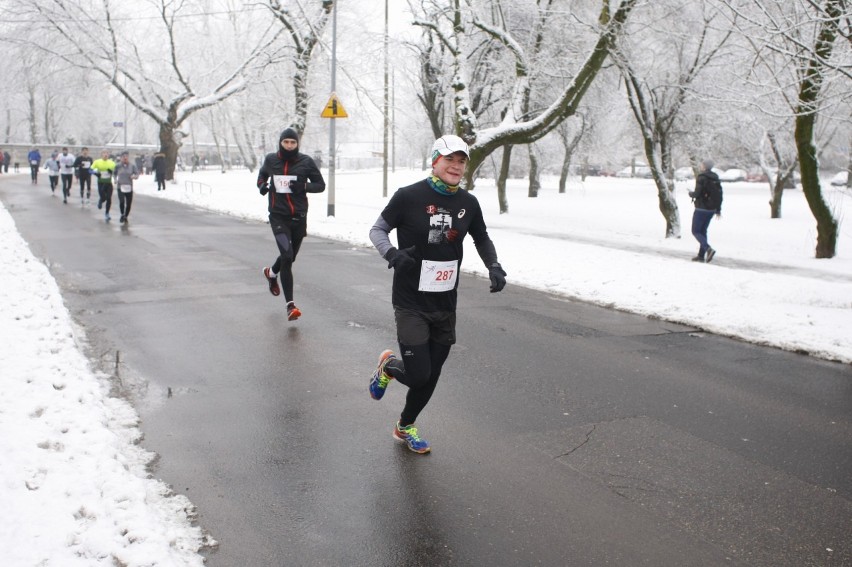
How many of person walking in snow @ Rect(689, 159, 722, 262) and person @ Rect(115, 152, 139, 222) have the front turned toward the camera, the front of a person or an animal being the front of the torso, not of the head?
1

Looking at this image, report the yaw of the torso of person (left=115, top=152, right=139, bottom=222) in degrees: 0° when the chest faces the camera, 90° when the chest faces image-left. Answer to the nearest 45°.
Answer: approximately 0°

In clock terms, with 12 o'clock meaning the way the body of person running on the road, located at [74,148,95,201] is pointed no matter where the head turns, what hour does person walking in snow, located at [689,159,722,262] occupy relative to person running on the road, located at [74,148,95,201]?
person walking in snow, located at [689,159,722,262] is roughly at 11 o'clock from person running on the road, located at [74,148,95,201].

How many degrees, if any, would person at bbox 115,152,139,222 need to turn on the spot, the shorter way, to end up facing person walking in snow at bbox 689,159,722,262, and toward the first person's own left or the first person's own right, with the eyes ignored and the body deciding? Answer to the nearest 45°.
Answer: approximately 45° to the first person's own left

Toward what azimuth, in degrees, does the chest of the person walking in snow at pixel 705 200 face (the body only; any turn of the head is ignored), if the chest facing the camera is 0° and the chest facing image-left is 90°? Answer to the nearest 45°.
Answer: approximately 135°

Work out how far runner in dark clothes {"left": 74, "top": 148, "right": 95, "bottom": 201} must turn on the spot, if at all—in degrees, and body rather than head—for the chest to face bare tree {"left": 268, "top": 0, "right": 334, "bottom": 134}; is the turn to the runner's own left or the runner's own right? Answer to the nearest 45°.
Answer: approximately 135° to the runner's own left

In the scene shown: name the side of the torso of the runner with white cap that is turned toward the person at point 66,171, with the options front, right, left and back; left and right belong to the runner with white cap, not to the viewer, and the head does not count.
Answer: back

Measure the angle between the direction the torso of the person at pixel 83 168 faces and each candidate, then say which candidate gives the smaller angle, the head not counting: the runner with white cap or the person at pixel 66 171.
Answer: the runner with white cap

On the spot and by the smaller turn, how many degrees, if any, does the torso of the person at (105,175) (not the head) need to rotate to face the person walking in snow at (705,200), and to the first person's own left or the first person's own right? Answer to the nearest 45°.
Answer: approximately 45° to the first person's own left
